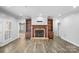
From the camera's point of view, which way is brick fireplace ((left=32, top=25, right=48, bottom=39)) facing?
toward the camera
